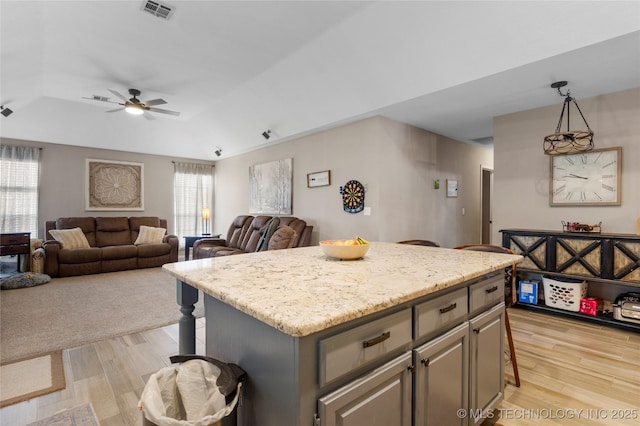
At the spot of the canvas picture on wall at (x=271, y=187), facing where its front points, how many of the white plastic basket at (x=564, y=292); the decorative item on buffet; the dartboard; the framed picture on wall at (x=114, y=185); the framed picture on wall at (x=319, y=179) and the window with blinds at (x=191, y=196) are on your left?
4

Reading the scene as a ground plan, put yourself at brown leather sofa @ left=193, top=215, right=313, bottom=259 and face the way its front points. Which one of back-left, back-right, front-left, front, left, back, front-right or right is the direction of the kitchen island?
front-left

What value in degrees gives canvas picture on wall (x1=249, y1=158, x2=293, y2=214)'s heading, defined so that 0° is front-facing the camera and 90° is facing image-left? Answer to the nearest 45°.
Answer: approximately 45°

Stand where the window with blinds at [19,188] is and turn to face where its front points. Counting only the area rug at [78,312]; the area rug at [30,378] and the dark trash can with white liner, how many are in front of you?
3

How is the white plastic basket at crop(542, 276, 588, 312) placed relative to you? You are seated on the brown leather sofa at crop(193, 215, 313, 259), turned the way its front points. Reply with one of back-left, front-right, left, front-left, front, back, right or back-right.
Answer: left

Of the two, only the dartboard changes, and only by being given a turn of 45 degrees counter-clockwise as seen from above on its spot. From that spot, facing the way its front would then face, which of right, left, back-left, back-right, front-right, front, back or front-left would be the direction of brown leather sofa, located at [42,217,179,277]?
right

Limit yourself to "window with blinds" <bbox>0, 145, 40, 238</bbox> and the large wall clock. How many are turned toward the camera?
2

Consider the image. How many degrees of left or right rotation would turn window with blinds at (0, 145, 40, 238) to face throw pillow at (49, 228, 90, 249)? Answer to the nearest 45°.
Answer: approximately 45° to its left

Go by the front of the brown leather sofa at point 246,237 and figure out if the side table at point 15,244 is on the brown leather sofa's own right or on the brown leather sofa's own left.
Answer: on the brown leather sofa's own right

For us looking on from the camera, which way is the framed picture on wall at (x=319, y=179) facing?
facing the viewer and to the left of the viewer

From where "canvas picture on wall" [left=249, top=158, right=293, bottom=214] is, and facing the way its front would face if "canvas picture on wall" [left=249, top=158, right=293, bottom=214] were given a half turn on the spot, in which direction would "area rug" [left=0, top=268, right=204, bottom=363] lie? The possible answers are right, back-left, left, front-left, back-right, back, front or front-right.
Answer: back

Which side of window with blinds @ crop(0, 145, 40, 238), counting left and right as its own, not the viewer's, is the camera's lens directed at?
front

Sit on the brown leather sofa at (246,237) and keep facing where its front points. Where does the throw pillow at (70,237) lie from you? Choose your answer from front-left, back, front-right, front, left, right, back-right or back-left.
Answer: front-right

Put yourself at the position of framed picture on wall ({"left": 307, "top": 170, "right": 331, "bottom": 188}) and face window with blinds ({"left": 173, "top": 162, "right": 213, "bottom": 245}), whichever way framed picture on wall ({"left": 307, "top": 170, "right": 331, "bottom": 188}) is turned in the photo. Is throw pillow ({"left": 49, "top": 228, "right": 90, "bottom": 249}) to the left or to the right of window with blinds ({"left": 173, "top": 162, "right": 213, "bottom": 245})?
left

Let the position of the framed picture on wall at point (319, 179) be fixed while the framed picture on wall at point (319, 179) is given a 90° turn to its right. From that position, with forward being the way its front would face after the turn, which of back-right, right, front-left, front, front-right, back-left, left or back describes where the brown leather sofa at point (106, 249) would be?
front-left

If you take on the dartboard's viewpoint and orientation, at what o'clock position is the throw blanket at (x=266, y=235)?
The throw blanket is roughly at 2 o'clock from the dartboard.

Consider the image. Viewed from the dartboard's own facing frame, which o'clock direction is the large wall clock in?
The large wall clock is roughly at 8 o'clock from the dartboard.
